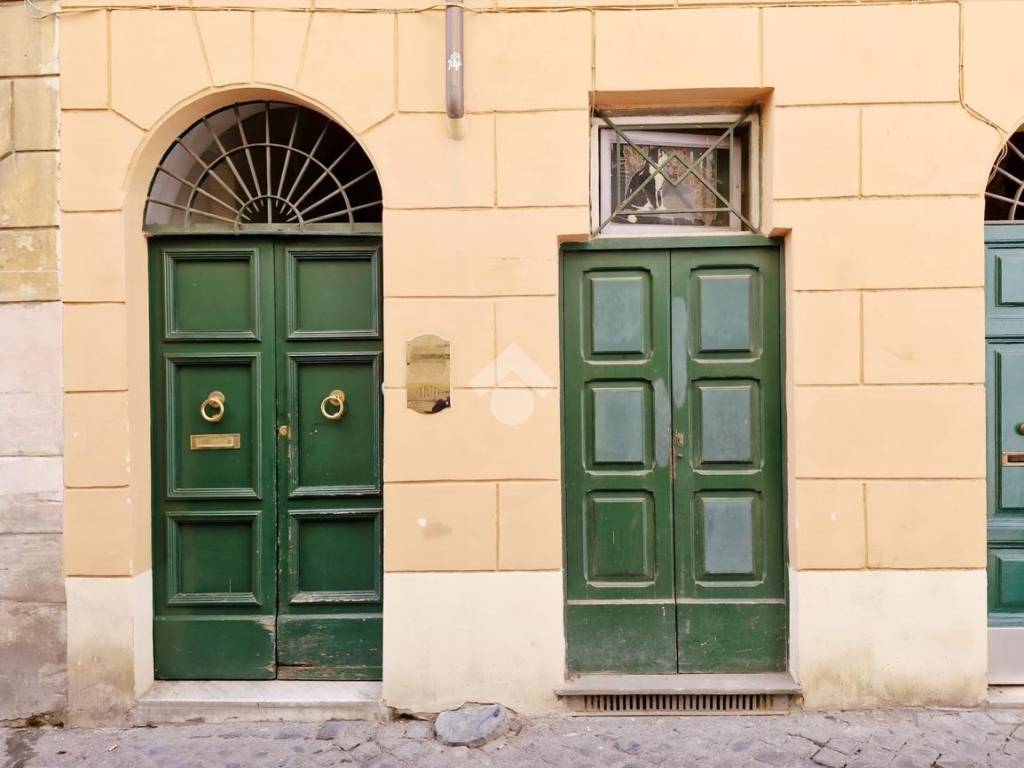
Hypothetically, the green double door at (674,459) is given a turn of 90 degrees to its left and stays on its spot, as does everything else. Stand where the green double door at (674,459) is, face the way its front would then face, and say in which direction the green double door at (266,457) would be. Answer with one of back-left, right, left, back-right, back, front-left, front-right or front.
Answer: back

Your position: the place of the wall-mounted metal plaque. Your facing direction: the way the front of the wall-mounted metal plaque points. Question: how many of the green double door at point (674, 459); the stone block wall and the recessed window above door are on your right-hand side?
1

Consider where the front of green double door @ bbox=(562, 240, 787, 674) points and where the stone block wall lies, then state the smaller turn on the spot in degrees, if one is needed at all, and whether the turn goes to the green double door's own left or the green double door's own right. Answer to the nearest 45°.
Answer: approximately 90° to the green double door's own right

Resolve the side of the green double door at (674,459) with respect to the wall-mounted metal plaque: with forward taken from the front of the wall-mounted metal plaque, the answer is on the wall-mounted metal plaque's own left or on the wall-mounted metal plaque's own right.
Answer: on the wall-mounted metal plaque's own left

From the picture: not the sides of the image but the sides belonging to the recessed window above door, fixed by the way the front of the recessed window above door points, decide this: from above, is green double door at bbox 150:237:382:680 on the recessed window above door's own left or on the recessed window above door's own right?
on the recessed window above door's own right

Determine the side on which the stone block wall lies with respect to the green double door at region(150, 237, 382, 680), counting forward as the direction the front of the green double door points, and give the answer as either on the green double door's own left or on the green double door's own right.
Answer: on the green double door's own right

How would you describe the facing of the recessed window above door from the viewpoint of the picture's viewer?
facing the viewer

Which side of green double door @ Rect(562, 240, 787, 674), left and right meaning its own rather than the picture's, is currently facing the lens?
front

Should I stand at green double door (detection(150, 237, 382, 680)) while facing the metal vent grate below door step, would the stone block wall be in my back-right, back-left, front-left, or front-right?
back-right

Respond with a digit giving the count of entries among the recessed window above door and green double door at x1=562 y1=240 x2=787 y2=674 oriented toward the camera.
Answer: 2
